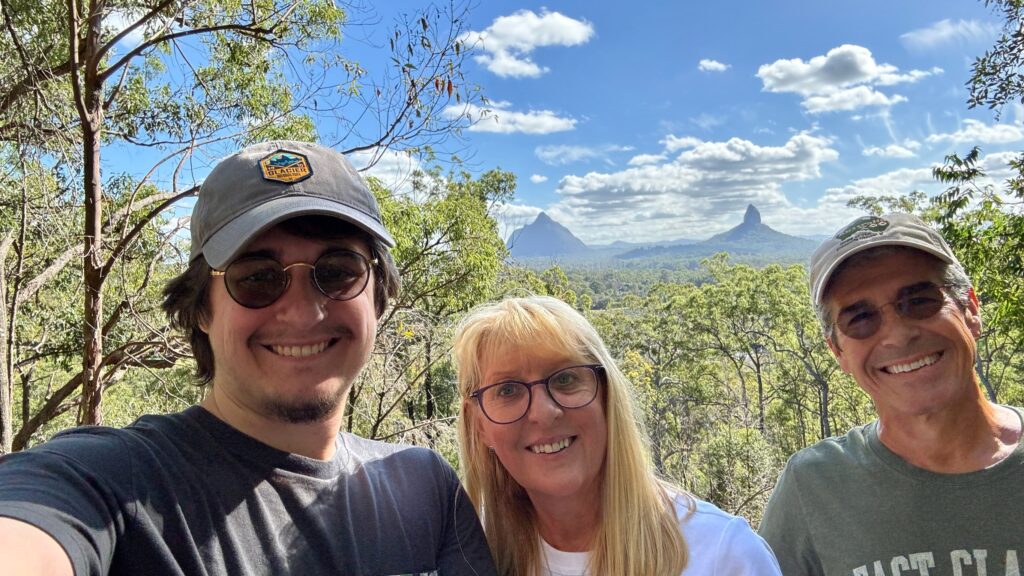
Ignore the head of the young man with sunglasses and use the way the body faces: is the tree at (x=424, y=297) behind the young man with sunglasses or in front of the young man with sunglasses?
behind

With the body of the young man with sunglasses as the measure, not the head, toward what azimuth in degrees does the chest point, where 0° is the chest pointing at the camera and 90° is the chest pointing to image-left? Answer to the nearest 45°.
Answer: approximately 0°

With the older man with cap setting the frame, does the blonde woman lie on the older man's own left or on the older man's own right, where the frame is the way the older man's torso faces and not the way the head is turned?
on the older man's own right

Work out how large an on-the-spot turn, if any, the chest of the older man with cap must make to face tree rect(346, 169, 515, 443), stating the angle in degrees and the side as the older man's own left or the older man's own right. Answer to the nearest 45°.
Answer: approximately 135° to the older man's own right

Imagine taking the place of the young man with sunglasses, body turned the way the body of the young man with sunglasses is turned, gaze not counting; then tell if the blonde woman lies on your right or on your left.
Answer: on your left
